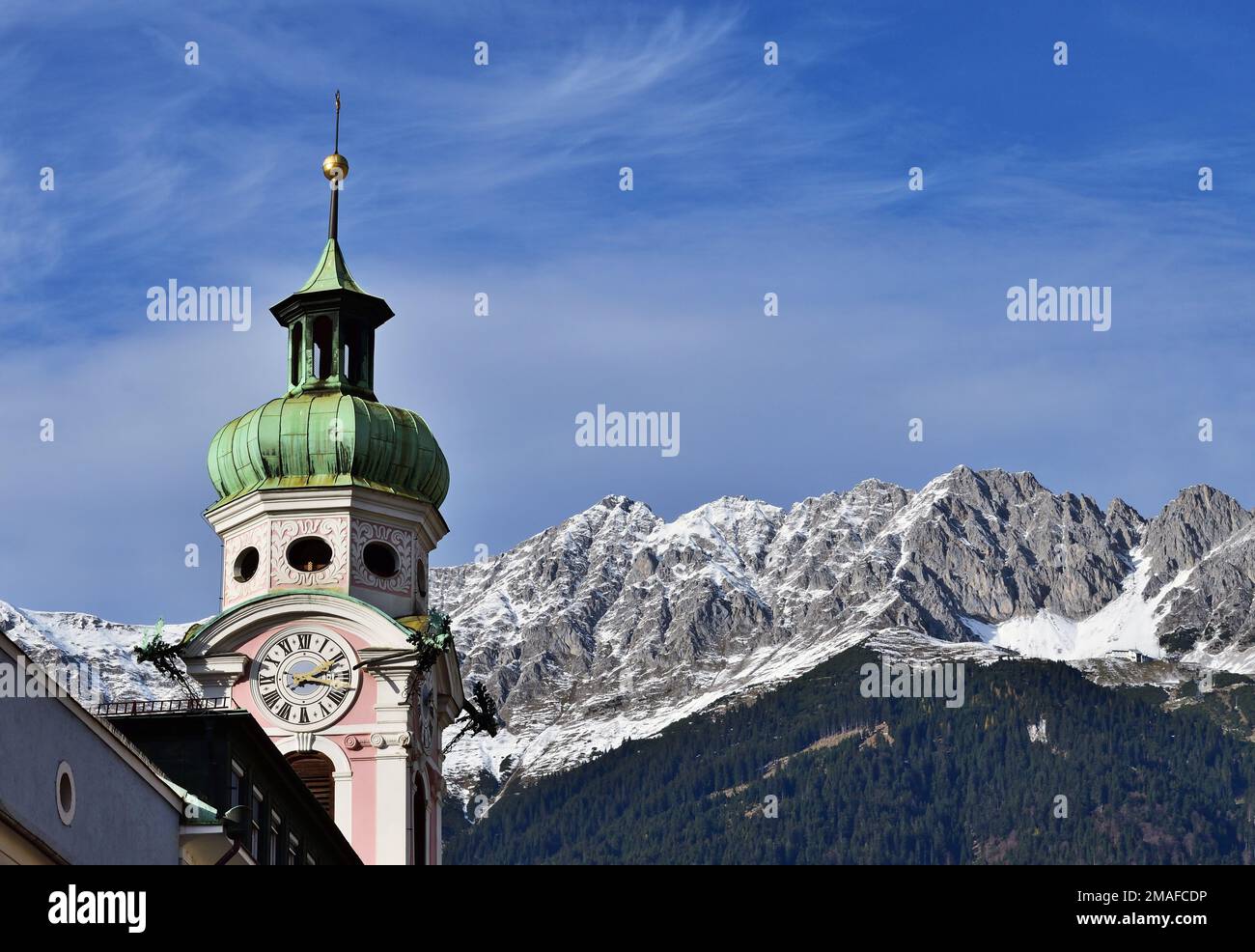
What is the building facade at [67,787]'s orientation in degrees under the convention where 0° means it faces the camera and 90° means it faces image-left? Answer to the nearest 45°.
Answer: approximately 315°
